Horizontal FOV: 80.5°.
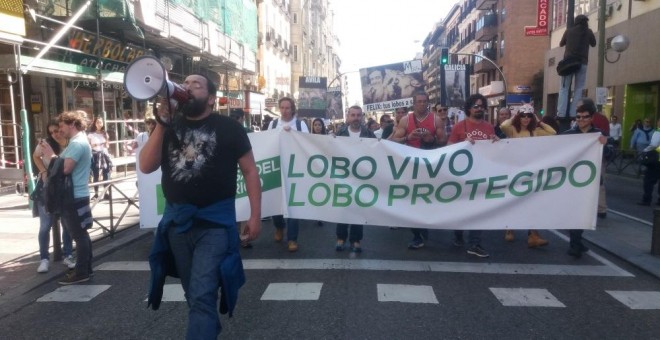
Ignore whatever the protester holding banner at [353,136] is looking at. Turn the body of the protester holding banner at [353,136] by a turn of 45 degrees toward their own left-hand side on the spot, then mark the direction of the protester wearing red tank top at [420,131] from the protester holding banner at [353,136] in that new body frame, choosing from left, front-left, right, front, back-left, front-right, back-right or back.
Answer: front-left

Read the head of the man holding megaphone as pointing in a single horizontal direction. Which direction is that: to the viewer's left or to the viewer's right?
to the viewer's left

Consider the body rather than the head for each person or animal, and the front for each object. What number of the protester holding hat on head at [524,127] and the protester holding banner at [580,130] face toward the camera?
2

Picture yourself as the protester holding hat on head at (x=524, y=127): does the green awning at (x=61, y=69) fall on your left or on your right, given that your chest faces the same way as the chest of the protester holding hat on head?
on your right

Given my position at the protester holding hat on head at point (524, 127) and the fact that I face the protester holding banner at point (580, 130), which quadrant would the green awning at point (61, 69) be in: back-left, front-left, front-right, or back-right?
back-right
